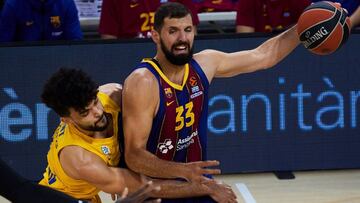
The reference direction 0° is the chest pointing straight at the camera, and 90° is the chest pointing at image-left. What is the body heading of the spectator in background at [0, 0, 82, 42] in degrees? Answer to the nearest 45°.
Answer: approximately 0°

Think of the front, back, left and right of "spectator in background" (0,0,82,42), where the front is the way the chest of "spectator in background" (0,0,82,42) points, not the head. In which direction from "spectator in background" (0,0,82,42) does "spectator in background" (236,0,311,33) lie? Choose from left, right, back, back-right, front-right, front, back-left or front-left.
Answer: left

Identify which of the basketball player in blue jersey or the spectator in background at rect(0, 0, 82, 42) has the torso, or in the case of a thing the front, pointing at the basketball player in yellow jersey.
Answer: the spectator in background

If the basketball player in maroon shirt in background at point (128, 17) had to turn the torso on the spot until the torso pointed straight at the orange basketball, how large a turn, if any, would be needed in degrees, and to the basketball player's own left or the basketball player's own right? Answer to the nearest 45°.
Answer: approximately 45° to the basketball player's own left

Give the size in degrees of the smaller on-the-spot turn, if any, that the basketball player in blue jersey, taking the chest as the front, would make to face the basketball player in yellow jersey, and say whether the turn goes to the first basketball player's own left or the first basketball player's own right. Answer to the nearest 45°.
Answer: approximately 90° to the first basketball player's own right

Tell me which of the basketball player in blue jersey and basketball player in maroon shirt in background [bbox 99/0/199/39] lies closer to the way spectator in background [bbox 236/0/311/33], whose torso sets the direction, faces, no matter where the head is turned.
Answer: the basketball player in blue jersey

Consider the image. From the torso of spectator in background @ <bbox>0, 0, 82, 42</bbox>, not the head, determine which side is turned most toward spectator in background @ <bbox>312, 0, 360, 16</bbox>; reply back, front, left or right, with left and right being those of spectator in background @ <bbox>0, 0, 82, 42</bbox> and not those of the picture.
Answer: left

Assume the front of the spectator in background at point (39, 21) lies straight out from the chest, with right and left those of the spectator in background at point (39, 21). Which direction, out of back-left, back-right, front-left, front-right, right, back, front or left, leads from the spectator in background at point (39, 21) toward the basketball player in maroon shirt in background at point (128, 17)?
left

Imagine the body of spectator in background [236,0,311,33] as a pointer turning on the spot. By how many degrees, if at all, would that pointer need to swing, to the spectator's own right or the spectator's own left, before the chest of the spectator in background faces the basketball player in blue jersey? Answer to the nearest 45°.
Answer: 0° — they already face them

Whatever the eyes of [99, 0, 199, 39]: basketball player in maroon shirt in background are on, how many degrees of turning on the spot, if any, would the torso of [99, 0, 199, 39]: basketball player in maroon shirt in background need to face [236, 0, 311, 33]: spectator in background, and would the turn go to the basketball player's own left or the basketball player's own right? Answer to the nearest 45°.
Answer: approximately 90° to the basketball player's own left
